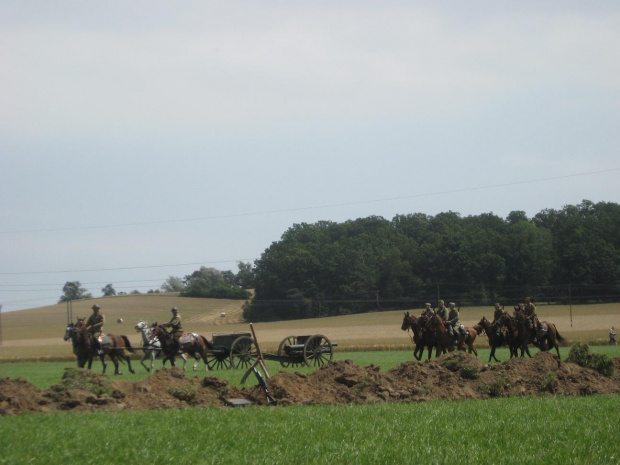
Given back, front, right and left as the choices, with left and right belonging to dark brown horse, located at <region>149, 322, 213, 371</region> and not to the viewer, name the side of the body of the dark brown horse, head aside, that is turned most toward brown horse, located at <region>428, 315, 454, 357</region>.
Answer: back

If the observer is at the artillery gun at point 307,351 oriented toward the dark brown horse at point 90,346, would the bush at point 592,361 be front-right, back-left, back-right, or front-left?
back-left

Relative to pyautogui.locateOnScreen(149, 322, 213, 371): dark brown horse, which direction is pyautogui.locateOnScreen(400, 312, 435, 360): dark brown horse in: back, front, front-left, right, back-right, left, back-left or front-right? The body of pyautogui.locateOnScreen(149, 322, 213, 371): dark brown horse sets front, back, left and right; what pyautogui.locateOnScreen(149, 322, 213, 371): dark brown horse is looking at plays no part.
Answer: back

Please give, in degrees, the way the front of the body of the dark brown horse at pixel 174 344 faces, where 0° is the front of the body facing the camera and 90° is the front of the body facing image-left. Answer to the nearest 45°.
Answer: approximately 90°

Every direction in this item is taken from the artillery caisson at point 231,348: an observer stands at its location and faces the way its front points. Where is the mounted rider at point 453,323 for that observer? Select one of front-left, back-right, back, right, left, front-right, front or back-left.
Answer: back

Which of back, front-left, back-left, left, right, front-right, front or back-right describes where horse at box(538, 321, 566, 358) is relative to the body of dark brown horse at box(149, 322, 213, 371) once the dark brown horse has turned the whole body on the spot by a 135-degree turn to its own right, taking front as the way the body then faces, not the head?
front-right

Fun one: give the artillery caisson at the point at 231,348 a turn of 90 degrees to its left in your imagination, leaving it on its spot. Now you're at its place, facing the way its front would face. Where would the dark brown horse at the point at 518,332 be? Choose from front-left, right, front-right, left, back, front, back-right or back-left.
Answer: left

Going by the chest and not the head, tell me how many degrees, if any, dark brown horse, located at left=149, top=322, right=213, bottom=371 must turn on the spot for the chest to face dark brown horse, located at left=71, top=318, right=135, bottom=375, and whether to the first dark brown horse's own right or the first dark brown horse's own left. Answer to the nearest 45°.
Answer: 0° — it already faces it

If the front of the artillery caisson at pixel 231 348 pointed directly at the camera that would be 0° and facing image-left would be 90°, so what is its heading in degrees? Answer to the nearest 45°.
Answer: approximately 90°

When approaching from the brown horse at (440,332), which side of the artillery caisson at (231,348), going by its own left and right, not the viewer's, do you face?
back

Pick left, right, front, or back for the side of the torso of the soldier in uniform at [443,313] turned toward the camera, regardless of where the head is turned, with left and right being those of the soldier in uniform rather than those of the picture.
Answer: left
